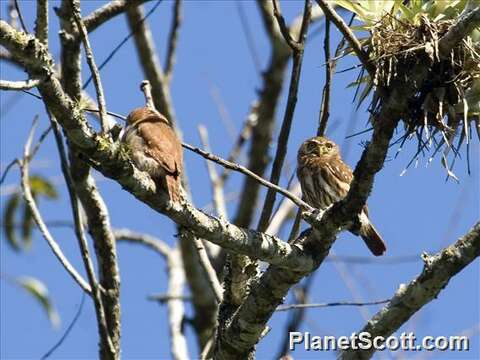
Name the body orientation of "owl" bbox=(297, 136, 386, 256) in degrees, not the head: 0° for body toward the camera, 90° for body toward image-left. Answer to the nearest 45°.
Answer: approximately 45°

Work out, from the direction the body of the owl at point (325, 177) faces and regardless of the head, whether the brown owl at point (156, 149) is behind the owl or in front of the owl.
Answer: in front

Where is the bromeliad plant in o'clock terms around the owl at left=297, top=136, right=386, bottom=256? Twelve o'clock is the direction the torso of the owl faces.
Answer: The bromeliad plant is roughly at 8 o'clock from the owl.
